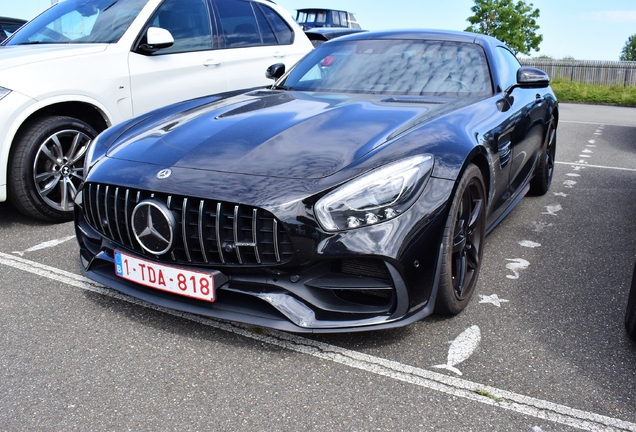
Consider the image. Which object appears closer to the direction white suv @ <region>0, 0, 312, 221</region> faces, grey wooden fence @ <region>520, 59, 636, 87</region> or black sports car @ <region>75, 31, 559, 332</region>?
the black sports car

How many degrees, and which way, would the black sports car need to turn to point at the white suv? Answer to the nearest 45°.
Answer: approximately 90° to its right

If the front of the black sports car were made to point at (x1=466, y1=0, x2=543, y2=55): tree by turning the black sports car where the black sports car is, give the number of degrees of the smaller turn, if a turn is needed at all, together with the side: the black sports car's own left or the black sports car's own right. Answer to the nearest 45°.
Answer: approximately 135° to the black sports car's own right

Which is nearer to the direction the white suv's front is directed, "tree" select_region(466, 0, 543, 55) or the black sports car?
the black sports car

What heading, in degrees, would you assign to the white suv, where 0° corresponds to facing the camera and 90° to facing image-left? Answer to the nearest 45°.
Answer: approximately 45°

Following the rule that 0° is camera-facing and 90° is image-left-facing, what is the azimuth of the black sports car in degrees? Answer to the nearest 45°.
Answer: approximately 45°

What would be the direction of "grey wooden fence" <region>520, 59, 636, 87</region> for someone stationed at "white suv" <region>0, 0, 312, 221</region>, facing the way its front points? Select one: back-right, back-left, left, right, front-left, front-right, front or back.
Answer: back

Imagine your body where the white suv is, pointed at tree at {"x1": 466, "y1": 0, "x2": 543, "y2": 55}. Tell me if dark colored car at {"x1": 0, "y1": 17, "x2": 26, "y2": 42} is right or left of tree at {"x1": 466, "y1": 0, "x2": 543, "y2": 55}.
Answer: left

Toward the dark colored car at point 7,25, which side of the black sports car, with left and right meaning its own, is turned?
right

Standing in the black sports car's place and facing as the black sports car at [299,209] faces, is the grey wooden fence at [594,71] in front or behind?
behind

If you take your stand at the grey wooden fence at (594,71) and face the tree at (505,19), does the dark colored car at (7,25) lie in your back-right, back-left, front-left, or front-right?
back-left

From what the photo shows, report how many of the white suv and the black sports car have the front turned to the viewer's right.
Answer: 0
